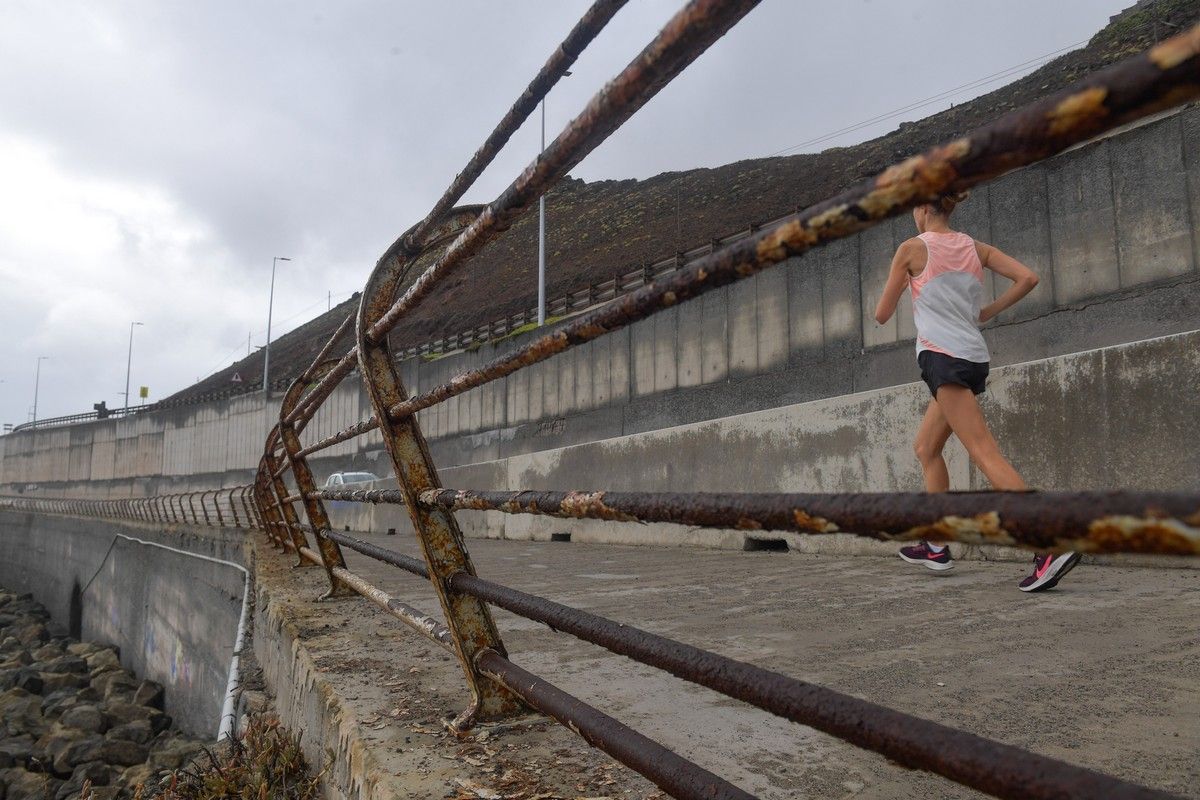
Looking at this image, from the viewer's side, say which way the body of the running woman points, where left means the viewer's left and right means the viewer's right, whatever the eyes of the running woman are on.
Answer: facing away from the viewer and to the left of the viewer

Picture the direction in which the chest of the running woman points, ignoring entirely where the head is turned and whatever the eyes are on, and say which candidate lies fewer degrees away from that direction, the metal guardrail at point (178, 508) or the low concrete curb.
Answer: the metal guardrail

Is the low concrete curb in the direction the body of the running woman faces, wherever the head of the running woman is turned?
no

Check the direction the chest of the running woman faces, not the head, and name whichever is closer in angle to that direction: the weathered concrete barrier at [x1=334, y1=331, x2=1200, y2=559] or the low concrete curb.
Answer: the weathered concrete barrier

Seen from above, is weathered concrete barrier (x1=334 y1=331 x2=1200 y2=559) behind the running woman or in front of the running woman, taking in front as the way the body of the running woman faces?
in front

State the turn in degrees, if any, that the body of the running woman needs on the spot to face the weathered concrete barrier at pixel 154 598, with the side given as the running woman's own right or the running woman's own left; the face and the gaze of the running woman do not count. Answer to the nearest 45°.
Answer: approximately 45° to the running woman's own left

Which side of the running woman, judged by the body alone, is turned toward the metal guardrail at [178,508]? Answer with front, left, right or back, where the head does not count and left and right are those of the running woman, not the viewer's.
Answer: front

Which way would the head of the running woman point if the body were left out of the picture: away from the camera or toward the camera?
away from the camera
